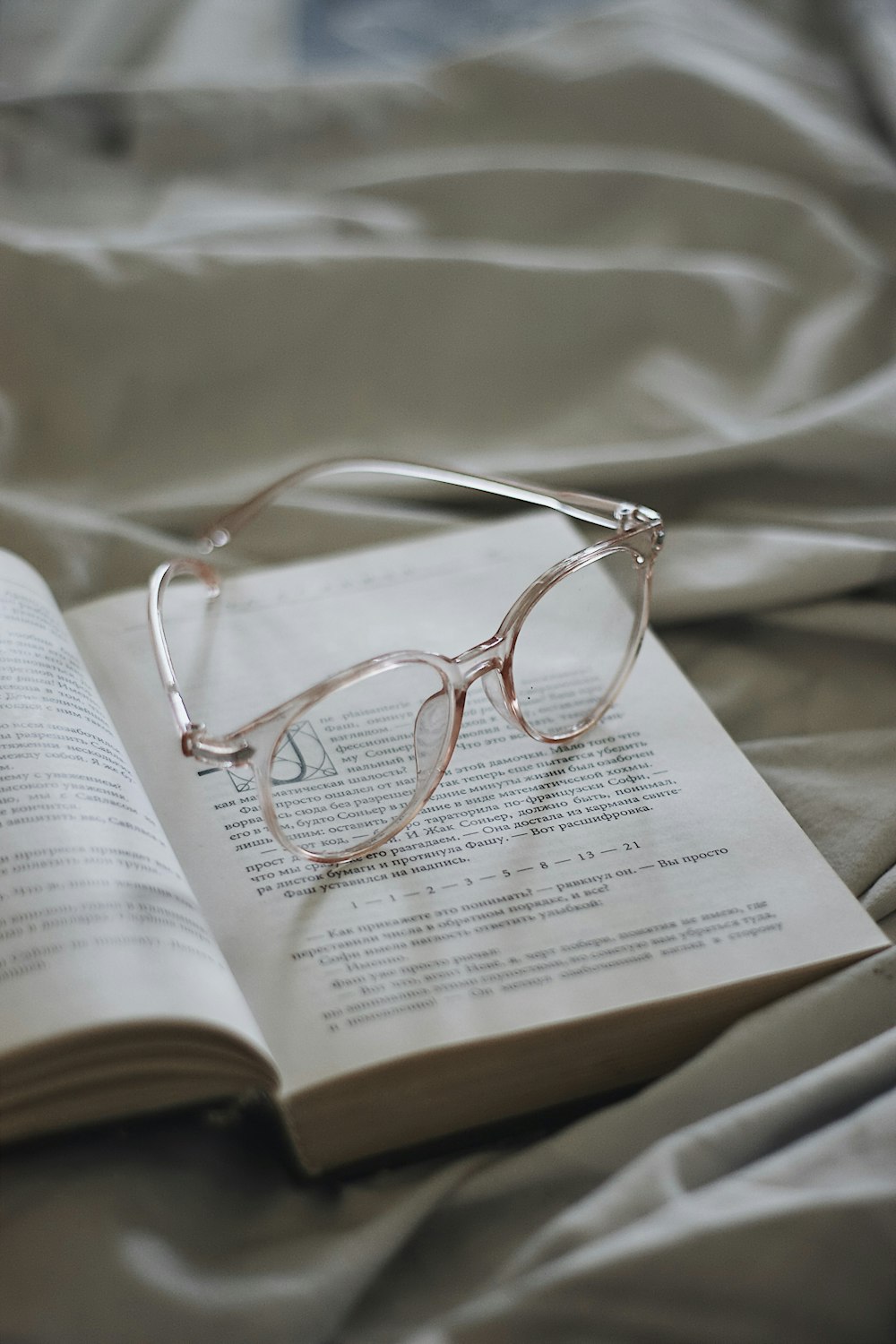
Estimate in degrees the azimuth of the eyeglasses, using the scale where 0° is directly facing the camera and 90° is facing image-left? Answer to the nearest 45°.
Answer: approximately 315°
